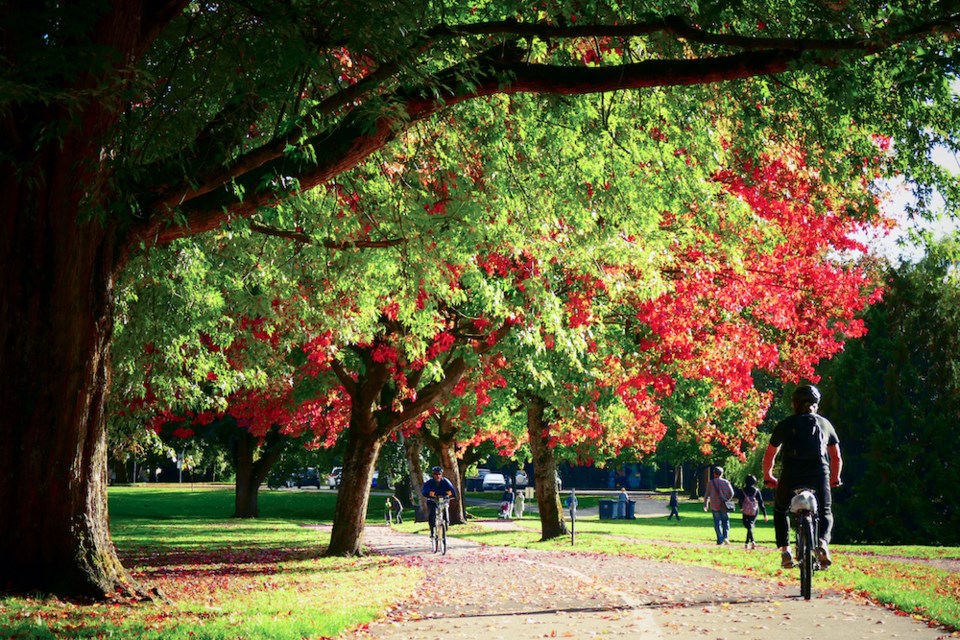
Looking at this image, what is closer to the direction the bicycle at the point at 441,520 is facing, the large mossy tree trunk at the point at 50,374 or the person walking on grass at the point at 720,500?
the large mossy tree trunk

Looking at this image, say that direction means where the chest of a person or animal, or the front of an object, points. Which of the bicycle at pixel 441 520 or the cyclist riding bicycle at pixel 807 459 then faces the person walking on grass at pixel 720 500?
the cyclist riding bicycle

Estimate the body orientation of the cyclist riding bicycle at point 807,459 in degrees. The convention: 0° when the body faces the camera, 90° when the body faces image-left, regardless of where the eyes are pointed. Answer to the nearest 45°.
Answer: approximately 180°

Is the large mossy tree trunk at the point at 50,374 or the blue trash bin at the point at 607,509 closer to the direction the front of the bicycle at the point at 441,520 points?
the large mossy tree trunk

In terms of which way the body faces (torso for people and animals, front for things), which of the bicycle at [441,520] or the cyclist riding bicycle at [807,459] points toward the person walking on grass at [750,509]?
the cyclist riding bicycle

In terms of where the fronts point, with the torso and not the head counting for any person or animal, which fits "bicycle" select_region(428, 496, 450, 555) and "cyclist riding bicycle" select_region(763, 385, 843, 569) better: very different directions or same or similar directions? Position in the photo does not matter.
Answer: very different directions

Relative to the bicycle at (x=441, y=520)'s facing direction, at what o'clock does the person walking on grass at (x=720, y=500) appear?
The person walking on grass is roughly at 8 o'clock from the bicycle.

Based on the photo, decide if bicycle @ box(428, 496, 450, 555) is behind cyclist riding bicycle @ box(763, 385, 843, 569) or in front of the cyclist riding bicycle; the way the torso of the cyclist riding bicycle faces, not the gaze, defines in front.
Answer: in front

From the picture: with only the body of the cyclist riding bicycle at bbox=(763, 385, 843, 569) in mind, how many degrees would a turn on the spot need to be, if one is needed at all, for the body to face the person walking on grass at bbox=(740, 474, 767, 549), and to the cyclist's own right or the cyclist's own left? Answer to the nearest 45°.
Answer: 0° — they already face them

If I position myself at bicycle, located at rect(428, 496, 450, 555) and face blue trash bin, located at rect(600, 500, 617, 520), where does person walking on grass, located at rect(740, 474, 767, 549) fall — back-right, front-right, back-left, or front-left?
front-right

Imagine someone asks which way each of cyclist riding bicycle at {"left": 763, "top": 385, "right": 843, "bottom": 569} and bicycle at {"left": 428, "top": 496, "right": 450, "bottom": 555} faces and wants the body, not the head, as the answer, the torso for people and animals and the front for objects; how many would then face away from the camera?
1

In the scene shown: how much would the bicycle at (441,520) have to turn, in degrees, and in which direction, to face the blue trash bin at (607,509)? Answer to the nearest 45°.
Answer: approximately 180°

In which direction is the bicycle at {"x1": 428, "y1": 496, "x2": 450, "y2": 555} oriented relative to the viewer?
toward the camera

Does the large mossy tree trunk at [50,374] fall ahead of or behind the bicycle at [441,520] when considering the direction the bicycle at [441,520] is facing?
ahead

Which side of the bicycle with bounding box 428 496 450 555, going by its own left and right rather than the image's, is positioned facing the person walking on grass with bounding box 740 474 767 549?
left

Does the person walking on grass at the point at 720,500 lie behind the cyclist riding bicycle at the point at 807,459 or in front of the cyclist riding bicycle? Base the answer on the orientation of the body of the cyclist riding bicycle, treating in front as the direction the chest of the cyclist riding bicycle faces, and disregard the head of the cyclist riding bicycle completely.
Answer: in front

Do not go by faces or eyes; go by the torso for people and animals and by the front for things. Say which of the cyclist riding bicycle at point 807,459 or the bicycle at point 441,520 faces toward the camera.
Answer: the bicycle
